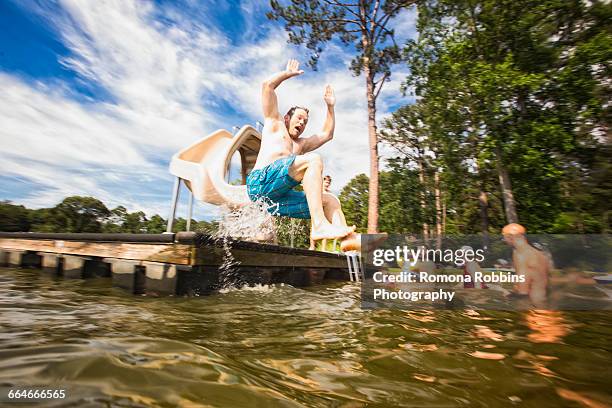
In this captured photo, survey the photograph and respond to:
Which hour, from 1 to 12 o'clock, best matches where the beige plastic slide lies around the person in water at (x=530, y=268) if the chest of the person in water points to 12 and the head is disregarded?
The beige plastic slide is roughly at 12 o'clock from the person in water.

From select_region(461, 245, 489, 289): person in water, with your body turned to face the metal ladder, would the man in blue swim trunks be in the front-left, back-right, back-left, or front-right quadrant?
front-left

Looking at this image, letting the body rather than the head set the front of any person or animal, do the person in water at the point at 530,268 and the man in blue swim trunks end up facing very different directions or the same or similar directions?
very different directions

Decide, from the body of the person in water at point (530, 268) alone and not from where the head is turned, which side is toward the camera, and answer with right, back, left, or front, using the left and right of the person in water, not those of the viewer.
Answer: left

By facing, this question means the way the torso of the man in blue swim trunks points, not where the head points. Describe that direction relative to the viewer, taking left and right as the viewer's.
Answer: facing the viewer and to the right of the viewer

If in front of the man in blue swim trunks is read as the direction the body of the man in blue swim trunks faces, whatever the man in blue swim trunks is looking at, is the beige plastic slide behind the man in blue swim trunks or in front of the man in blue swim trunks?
behind

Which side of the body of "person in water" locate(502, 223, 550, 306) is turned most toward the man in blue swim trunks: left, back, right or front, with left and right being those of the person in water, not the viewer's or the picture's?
front

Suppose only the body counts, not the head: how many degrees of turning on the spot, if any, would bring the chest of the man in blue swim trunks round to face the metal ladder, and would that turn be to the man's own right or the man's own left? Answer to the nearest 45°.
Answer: approximately 90° to the man's own left

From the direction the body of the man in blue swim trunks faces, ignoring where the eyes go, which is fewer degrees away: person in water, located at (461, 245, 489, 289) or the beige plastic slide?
the person in water
